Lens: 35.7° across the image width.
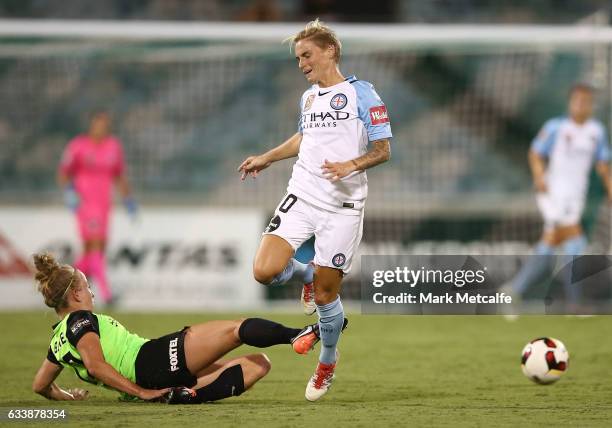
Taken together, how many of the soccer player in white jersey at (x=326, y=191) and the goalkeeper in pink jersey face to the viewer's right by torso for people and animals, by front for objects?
0

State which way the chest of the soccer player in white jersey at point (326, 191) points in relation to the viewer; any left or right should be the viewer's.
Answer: facing the viewer and to the left of the viewer

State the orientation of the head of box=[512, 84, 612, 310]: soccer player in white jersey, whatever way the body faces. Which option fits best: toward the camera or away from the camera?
toward the camera

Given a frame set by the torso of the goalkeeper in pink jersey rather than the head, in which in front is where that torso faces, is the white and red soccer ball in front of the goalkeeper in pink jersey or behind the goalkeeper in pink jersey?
in front

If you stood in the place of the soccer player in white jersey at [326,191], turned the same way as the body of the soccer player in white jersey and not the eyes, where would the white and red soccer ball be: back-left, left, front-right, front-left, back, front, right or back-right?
back-left

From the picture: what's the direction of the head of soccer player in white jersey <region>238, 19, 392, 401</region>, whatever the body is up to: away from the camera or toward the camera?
toward the camera

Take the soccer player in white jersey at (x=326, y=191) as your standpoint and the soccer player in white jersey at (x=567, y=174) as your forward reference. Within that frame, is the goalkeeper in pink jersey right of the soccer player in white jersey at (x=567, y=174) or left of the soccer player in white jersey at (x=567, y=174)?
left

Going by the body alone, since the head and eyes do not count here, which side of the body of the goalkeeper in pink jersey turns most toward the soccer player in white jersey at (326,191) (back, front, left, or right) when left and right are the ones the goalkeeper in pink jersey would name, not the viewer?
front

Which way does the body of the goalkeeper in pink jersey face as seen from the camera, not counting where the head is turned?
toward the camera

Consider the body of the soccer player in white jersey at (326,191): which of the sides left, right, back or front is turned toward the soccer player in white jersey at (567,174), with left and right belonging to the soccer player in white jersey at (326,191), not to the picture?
back

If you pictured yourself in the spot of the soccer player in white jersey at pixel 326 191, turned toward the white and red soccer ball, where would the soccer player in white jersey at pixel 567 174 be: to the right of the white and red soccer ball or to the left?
left
